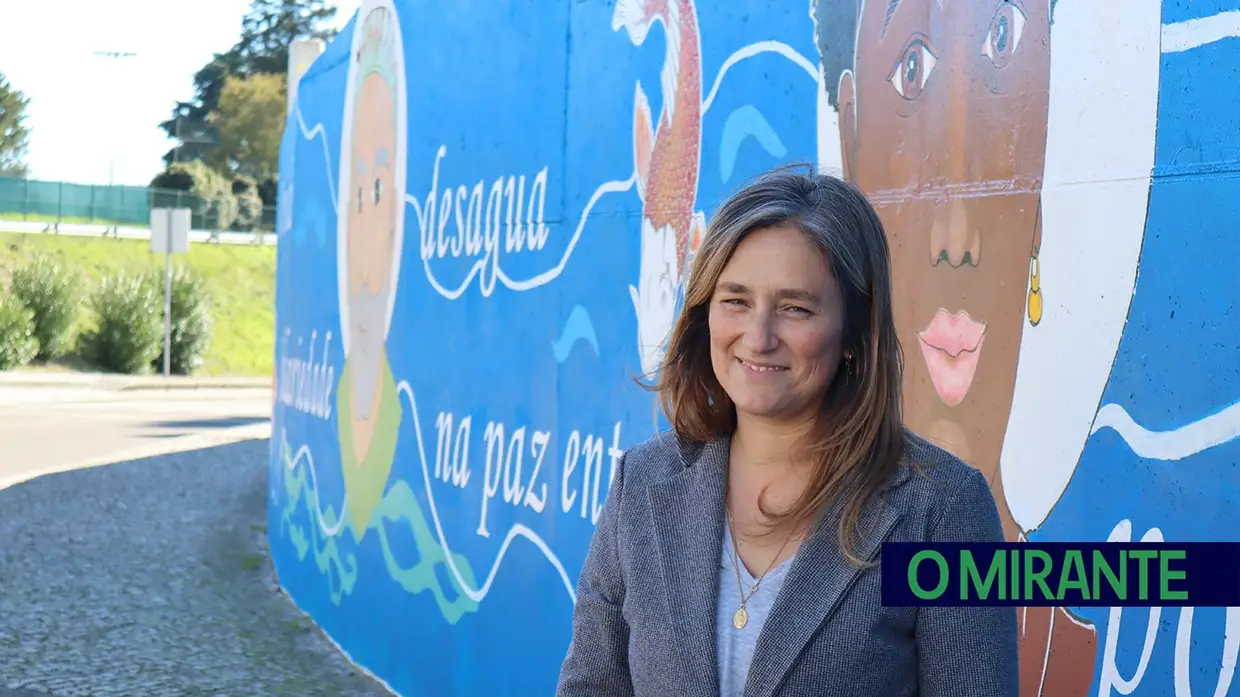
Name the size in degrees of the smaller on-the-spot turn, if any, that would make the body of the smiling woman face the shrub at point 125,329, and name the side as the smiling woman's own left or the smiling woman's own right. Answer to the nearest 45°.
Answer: approximately 90° to the smiling woman's own right

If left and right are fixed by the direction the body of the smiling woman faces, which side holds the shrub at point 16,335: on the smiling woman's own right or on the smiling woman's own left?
on the smiling woman's own right

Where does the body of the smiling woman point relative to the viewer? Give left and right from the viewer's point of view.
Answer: facing the viewer and to the left of the viewer

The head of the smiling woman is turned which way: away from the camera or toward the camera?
toward the camera

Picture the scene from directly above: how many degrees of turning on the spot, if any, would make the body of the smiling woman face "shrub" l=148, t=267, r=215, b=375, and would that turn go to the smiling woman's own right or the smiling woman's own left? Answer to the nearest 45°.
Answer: approximately 90° to the smiling woman's own right
